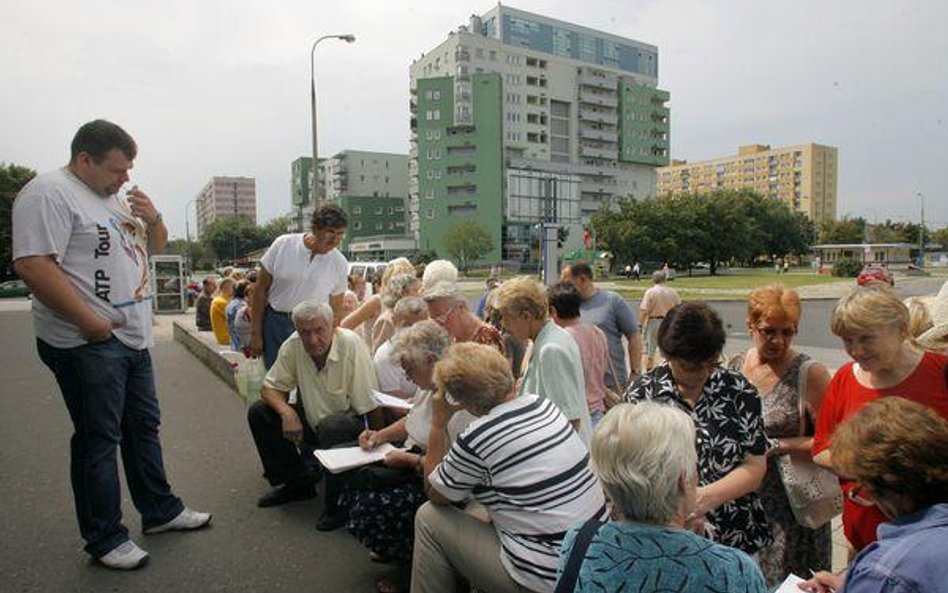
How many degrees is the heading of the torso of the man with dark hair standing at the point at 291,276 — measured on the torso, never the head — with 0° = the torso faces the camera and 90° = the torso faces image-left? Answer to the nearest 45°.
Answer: approximately 315°

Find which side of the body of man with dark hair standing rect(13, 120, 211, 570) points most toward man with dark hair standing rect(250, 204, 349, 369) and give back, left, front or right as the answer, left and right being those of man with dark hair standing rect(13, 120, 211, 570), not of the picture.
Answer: left

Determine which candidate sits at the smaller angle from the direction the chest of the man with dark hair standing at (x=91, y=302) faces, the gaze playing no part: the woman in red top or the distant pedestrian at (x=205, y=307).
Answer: the woman in red top

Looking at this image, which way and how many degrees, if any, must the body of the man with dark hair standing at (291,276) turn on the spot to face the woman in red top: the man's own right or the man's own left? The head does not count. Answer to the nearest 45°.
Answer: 0° — they already face them

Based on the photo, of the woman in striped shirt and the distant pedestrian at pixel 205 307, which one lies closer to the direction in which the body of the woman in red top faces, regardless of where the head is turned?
the woman in striped shirt

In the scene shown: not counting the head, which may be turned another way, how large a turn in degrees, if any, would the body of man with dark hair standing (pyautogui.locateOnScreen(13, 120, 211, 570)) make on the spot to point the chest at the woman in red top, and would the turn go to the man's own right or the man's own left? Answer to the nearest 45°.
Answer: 0° — they already face them

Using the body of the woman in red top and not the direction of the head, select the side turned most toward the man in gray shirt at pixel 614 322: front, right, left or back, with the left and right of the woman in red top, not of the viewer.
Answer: right

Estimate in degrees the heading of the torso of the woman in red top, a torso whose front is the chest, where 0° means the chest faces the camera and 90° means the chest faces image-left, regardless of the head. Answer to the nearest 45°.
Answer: approximately 45°

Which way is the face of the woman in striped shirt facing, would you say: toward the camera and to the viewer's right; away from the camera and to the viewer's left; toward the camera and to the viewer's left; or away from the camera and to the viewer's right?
away from the camera and to the viewer's left

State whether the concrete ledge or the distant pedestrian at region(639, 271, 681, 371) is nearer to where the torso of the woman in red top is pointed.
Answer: the concrete ledge

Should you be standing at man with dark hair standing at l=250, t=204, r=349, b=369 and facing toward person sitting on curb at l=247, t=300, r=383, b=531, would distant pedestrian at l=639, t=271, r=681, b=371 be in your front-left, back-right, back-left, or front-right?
back-left

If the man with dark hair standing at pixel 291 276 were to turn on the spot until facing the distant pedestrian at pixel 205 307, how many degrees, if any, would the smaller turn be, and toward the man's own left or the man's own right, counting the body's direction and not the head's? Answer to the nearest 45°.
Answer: approximately 135° to the man's own left
